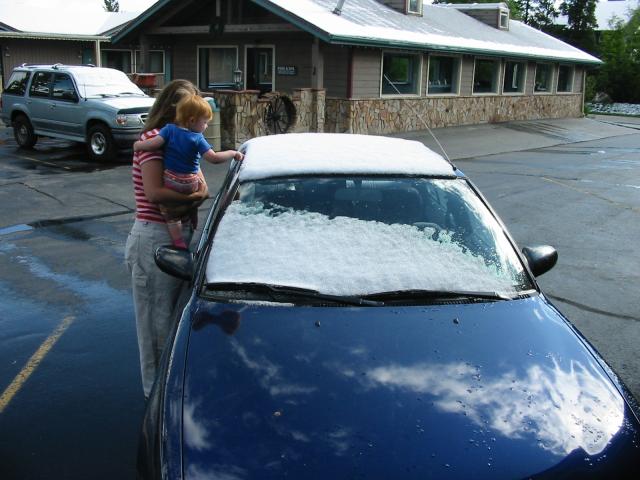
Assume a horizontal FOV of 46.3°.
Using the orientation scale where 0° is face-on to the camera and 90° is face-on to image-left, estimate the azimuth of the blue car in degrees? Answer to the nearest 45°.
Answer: approximately 0°

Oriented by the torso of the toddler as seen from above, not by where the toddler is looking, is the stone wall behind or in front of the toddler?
in front

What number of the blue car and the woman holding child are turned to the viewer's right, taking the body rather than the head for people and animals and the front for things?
1

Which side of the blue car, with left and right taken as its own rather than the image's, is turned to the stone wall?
back

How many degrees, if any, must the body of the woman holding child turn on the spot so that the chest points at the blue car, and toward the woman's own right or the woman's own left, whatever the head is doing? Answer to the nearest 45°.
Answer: approximately 45° to the woman's own right

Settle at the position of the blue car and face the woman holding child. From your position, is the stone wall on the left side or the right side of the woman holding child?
right

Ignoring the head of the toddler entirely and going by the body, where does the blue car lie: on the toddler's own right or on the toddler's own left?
on the toddler's own right

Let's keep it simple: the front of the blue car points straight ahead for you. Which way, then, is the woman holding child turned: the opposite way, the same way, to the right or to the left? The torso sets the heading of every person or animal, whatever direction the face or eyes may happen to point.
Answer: to the left

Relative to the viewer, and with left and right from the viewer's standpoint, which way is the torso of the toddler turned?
facing away from the viewer and to the right of the viewer

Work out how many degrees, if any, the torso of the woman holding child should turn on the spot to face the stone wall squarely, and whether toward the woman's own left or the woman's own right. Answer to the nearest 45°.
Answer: approximately 45° to the woman's own left

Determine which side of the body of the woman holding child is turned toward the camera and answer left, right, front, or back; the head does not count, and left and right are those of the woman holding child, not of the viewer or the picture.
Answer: right
